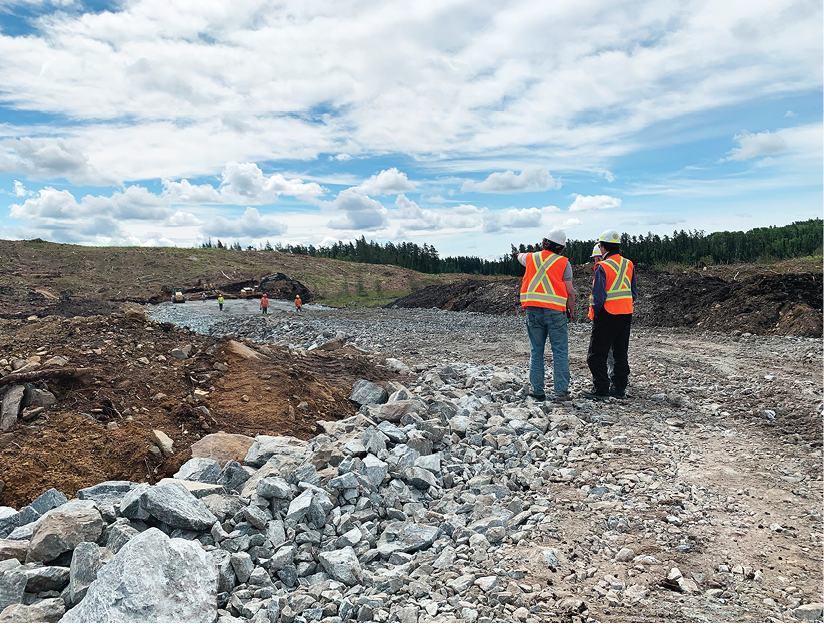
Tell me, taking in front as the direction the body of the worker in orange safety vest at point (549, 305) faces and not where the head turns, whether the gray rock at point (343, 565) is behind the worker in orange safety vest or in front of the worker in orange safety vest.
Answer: behind

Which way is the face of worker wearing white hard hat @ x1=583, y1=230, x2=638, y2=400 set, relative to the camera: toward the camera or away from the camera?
away from the camera

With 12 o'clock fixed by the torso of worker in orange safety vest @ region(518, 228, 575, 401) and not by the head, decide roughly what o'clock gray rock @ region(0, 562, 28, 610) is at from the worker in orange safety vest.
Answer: The gray rock is roughly at 7 o'clock from the worker in orange safety vest.

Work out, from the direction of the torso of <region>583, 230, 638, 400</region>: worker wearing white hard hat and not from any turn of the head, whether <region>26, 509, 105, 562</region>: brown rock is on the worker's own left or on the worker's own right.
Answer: on the worker's own left

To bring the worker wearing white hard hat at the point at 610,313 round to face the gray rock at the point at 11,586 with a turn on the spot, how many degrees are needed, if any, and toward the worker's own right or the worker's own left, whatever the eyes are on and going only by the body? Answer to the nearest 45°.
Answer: approximately 90° to the worker's own left

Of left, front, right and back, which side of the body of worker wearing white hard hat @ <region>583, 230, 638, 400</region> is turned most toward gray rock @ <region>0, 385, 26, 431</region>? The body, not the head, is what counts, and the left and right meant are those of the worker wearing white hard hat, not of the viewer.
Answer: left

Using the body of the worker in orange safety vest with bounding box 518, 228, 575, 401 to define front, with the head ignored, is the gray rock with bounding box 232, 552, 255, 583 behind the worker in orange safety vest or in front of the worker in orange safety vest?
behind

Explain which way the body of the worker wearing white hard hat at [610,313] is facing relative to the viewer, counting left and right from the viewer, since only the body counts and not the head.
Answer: facing away from the viewer and to the left of the viewer

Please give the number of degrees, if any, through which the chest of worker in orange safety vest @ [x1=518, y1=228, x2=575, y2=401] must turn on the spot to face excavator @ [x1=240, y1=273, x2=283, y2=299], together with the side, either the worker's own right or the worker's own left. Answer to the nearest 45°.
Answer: approximately 45° to the worker's own left

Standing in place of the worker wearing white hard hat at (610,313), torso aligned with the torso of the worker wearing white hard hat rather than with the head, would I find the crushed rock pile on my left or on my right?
on my left

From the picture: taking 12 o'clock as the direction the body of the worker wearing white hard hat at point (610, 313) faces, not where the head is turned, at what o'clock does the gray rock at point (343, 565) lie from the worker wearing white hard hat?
The gray rock is roughly at 8 o'clock from the worker wearing white hard hat.

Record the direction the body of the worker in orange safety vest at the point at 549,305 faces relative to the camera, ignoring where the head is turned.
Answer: away from the camera
